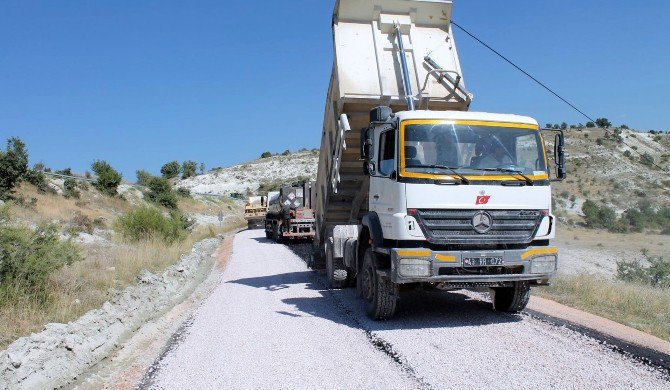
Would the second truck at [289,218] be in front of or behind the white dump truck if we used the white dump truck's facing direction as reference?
behind

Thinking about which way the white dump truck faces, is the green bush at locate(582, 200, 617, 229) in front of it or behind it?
behind

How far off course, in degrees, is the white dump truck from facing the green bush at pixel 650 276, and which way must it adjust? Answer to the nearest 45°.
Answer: approximately 135° to its left

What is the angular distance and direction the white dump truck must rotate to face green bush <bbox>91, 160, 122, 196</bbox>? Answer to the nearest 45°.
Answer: approximately 135° to its right

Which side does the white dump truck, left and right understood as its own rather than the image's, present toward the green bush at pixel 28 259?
right

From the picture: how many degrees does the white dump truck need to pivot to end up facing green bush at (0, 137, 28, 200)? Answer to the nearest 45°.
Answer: approximately 135° to its right

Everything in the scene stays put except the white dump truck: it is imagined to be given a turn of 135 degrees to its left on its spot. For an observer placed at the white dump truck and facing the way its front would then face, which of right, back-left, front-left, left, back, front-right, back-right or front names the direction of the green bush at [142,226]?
left

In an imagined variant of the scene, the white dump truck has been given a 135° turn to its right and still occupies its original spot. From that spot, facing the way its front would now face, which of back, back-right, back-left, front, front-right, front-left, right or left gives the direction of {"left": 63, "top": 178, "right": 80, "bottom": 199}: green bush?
front

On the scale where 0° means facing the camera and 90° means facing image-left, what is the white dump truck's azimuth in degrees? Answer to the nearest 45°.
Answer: approximately 0°

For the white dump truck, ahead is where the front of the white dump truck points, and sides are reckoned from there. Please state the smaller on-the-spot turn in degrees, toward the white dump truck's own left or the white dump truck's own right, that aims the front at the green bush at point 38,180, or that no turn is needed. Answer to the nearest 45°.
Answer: approximately 135° to the white dump truck's own right
